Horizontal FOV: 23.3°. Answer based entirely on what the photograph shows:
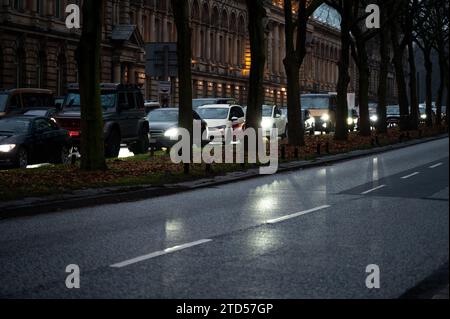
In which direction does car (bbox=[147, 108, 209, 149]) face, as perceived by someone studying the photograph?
facing the viewer and to the left of the viewer

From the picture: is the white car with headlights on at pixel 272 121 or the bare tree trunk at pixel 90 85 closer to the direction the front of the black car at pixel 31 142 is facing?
the bare tree trunk

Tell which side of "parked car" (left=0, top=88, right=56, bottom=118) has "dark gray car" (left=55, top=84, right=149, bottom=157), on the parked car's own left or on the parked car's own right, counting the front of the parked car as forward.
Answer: on the parked car's own left

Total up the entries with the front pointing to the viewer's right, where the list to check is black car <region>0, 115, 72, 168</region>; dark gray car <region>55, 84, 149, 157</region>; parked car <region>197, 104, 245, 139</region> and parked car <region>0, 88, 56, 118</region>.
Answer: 0

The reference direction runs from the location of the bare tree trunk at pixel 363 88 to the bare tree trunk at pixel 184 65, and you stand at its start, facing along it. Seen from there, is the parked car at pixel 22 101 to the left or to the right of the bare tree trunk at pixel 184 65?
right

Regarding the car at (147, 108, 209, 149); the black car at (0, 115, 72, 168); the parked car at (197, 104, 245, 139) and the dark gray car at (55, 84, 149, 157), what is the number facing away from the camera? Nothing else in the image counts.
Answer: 0

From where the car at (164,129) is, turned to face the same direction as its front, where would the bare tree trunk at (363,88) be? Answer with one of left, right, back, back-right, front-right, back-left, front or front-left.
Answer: back

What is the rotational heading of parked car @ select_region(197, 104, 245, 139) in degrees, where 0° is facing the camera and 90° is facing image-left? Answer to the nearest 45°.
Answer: approximately 45°

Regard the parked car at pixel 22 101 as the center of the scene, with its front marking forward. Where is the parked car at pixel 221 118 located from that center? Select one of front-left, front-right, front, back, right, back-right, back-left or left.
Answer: back-left

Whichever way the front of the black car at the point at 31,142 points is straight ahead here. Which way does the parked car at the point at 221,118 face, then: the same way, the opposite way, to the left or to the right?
the same way

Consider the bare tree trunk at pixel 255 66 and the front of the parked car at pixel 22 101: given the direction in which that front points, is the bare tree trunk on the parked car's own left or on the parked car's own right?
on the parked car's own left

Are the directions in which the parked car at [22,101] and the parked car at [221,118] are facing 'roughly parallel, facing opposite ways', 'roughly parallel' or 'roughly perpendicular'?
roughly parallel

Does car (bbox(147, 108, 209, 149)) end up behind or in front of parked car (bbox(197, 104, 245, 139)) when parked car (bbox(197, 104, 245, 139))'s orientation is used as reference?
in front

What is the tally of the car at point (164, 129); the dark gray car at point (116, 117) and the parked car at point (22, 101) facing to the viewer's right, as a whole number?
0

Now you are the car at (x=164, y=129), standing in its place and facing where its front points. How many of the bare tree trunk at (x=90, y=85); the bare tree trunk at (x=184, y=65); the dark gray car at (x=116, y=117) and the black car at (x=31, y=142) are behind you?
0

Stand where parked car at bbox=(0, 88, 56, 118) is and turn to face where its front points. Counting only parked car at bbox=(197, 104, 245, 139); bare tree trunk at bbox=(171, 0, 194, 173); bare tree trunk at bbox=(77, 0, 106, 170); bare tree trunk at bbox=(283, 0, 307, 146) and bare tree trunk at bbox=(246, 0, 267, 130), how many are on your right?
0

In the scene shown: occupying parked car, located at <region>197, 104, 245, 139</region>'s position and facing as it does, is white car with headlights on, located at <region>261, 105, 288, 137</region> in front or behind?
behind

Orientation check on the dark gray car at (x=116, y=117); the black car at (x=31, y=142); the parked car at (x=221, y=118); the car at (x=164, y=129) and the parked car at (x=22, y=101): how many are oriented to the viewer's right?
0

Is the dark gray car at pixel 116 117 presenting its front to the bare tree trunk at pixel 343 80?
no

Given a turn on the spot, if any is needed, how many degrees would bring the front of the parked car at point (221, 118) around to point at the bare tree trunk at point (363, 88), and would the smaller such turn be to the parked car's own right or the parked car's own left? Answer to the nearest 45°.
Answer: approximately 180°

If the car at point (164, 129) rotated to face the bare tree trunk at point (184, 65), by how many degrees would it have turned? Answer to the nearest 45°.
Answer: approximately 45° to its left

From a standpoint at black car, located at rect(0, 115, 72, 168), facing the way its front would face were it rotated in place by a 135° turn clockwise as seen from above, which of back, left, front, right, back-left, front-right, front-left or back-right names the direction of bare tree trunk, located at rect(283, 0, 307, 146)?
front-right

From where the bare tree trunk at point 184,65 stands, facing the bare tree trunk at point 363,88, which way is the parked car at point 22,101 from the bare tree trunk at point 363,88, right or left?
left

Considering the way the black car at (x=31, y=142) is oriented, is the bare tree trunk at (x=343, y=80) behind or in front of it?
behind
